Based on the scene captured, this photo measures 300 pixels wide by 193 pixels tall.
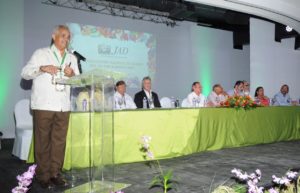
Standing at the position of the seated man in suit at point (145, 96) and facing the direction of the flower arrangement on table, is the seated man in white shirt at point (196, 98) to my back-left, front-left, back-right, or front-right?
front-left

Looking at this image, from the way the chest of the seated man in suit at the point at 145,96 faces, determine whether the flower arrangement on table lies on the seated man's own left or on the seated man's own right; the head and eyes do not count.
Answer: on the seated man's own left

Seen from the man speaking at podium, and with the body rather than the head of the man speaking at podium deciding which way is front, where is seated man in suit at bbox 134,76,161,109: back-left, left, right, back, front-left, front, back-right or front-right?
left

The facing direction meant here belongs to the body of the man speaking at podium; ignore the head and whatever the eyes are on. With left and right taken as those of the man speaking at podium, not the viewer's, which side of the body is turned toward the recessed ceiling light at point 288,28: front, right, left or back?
left

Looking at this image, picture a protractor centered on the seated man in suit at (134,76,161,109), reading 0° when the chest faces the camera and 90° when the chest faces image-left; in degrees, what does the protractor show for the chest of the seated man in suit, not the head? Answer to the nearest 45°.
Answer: approximately 0°

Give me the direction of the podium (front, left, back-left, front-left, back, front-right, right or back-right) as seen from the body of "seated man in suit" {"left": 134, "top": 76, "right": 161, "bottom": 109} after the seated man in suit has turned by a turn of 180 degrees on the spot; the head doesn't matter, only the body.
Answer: back

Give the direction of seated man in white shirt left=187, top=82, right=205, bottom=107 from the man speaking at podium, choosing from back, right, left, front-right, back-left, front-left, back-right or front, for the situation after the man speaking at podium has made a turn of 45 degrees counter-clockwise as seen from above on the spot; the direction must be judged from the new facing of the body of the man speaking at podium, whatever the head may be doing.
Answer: front-left

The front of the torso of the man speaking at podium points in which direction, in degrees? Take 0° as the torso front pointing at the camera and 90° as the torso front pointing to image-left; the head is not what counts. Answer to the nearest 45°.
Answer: approximately 315°

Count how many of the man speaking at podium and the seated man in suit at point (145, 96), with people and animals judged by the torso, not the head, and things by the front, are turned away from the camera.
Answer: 0

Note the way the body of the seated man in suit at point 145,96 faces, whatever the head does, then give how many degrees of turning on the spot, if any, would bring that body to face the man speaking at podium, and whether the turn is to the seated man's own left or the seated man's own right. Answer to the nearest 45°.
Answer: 0° — they already face them

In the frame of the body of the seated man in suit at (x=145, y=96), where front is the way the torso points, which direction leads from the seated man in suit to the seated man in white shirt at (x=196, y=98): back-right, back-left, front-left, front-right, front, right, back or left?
left

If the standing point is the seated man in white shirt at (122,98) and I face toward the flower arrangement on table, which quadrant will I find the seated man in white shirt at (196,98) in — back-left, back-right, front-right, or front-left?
front-left
